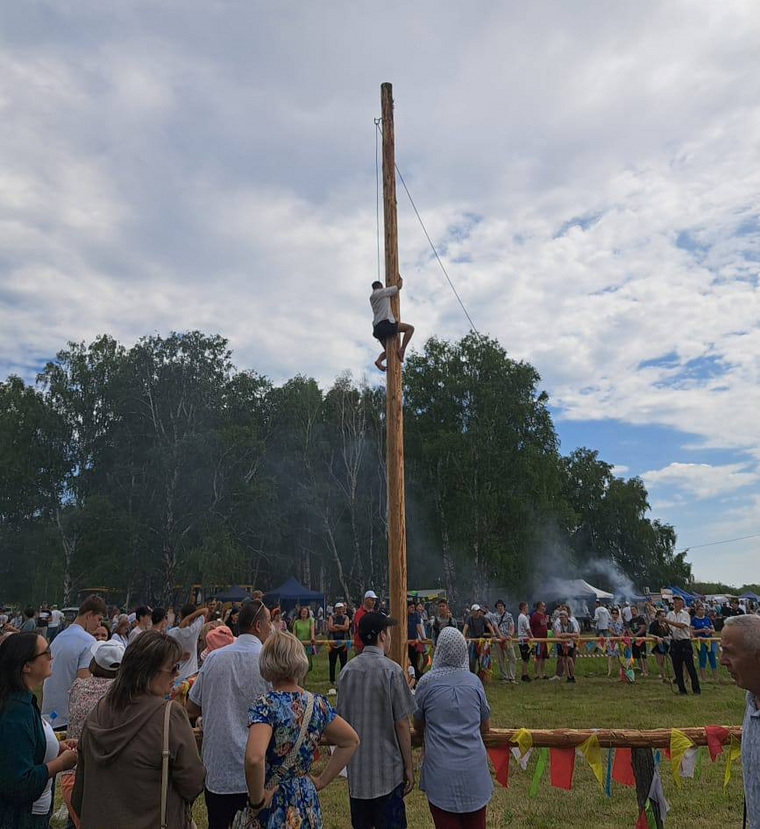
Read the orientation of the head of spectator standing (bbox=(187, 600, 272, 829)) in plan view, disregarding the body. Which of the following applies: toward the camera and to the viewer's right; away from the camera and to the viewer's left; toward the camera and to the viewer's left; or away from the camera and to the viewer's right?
away from the camera and to the viewer's right

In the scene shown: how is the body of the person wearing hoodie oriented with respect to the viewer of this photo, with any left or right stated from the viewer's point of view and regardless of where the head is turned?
facing away from the viewer and to the right of the viewer

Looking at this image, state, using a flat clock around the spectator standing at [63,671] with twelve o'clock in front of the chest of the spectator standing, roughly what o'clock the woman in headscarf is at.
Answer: The woman in headscarf is roughly at 3 o'clock from the spectator standing.

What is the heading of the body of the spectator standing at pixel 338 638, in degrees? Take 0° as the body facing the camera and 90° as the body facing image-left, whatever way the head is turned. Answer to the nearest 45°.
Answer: approximately 0°

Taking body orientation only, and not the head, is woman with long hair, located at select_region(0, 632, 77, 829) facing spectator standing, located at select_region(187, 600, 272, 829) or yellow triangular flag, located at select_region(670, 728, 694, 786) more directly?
the yellow triangular flag

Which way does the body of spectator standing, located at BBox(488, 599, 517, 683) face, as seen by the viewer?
toward the camera

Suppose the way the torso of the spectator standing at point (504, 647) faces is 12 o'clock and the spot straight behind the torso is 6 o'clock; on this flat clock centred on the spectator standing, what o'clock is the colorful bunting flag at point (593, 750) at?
The colorful bunting flag is roughly at 12 o'clock from the spectator standing.

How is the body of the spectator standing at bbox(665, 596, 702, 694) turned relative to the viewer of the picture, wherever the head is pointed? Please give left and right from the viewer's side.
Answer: facing the viewer and to the left of the viewer

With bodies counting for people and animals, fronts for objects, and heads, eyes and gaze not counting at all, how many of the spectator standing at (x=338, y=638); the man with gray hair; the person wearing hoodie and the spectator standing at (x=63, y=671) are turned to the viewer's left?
1

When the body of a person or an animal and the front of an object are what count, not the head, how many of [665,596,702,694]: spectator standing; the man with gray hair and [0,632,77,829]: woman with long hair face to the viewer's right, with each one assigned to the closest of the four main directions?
1

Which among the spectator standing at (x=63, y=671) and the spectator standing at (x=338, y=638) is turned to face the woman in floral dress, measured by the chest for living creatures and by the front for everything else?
the spectator standing at (x=338, y=638)

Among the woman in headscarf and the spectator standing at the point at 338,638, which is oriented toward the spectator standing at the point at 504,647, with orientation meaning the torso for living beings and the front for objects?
the woman in headscarf

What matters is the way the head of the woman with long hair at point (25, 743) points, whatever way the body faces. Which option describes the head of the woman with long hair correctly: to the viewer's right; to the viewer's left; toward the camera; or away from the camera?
to the viewer's right

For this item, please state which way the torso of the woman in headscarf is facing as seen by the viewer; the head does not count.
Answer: away from the camera

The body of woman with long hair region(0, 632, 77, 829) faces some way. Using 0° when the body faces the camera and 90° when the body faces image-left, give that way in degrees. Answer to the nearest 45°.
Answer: approximately 270°

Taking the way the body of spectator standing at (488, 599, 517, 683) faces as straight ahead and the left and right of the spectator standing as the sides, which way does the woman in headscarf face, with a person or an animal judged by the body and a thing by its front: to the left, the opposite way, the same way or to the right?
the opposite way

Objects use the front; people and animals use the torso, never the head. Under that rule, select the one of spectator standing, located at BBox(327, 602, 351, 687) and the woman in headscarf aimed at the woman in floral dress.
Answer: the spectator standing
